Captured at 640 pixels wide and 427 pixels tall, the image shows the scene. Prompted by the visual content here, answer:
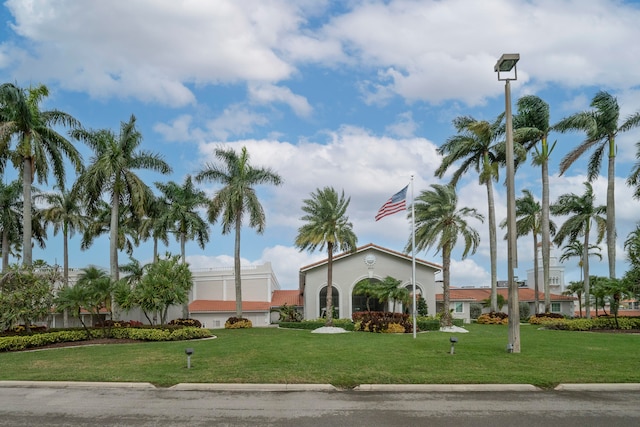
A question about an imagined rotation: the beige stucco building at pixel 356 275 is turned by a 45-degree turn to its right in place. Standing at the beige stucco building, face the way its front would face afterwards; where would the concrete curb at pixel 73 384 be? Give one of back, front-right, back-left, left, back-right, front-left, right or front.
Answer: front-left

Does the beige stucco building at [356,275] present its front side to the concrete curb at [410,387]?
yes

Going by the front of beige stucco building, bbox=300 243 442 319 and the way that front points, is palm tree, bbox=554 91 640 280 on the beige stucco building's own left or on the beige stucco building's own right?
on the beige stucco building's own left

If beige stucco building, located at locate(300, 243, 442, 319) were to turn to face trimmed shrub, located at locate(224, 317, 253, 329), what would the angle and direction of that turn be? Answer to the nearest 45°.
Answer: approximately 45° to its right

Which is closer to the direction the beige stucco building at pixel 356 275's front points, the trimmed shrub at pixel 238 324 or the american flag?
the american flag

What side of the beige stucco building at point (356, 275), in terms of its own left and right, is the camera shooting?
front

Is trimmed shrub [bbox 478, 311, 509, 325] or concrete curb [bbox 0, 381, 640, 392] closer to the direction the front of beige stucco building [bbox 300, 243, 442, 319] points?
the concrete curb

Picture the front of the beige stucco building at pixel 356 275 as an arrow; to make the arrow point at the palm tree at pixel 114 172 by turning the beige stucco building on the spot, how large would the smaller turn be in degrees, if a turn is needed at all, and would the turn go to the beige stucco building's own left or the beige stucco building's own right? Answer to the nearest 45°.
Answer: approximately 45° to the beige stucco building's own right

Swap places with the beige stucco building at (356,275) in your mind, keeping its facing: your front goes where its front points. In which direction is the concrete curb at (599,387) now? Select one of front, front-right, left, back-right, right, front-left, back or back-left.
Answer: front

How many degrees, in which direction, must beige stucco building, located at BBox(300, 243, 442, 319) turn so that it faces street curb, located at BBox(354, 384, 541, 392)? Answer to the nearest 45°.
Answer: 0° — it already faces it

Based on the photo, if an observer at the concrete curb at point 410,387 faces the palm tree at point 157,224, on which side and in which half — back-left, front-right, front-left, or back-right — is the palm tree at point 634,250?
front-right

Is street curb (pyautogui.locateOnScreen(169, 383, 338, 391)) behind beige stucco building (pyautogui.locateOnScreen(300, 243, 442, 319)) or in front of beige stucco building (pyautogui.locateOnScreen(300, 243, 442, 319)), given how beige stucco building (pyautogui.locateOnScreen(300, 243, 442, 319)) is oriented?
in front

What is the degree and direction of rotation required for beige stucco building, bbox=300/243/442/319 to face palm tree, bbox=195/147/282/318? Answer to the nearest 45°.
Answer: approximately 45° to its right

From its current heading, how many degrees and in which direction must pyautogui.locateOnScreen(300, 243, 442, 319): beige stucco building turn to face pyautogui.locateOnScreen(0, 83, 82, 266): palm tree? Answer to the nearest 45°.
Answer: approximately 45° to its right

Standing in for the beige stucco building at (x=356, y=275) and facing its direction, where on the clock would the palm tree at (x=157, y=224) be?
The palm tree is roughly at 3 o'clock from the beige stucco building.
